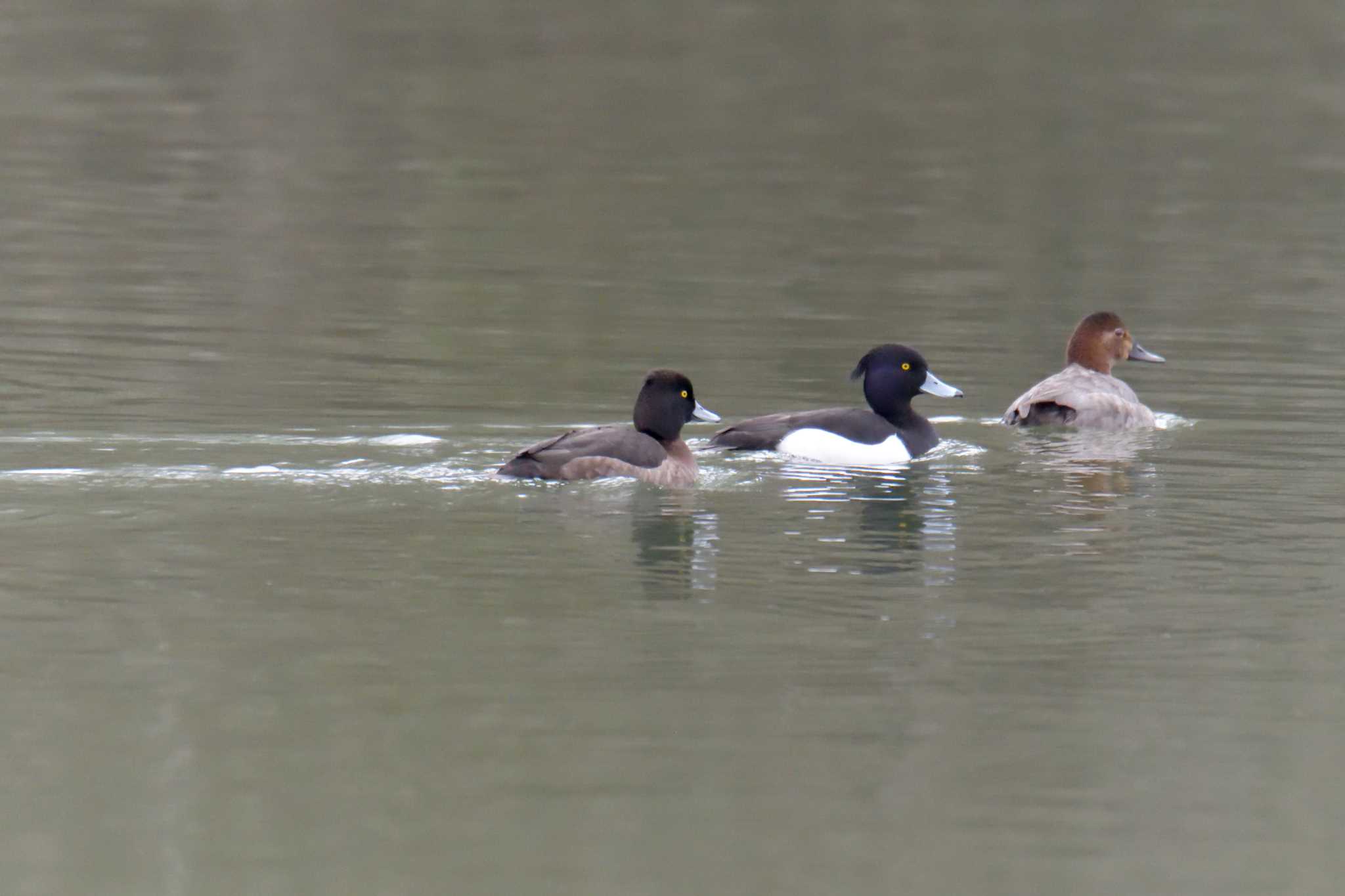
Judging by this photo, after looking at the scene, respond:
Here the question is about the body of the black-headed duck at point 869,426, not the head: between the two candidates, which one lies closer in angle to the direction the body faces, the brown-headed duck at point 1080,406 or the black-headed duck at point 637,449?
the brown-headed duck

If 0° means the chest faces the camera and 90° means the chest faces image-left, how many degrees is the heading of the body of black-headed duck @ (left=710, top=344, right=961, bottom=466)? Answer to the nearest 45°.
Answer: approximately 270°

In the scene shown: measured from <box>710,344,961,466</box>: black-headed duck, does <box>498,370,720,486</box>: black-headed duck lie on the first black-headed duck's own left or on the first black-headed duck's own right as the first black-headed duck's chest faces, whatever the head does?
on the first black-headed duck's own right

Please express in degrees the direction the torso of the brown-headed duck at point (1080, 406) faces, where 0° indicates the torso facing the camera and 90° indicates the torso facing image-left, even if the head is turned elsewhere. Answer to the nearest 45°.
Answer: approximately 225°

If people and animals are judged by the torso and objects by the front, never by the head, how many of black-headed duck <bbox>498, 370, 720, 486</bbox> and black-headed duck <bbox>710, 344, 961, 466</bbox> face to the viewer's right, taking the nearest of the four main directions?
2

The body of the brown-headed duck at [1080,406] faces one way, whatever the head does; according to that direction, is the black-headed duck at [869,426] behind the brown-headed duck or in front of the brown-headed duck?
behind

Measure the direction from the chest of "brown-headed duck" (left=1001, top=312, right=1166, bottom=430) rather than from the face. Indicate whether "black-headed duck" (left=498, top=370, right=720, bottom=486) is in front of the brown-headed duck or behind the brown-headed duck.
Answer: behind

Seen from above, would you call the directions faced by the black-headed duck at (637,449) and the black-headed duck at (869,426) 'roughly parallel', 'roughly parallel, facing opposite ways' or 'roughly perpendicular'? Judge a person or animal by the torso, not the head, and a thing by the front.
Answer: roughly parallel

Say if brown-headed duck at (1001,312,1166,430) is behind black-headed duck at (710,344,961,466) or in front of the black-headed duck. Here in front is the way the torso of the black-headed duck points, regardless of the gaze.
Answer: in front

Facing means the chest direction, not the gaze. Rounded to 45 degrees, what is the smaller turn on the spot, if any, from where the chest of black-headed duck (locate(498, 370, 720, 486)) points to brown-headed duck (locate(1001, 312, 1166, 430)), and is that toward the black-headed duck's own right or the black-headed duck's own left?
approximately 45° to the black-headed duck's own left

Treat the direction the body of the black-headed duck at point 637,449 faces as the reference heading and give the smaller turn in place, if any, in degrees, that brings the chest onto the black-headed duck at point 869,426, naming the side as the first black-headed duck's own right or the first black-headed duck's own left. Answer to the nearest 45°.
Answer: approximately 45° to the first black-headed duck's own left

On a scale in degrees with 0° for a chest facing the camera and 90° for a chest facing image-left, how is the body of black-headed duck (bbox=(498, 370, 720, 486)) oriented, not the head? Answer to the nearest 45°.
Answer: approximately 270°
